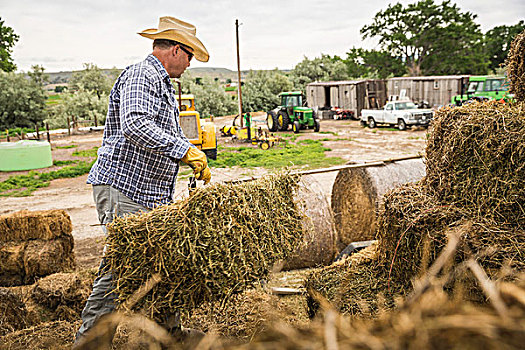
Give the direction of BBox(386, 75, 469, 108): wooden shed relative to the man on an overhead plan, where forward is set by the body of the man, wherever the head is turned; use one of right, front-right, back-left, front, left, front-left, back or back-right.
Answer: front-left

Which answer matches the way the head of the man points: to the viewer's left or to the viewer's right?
to the viewer's right

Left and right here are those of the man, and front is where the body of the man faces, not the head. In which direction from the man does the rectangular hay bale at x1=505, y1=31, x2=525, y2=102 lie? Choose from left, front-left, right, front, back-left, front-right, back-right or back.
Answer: front

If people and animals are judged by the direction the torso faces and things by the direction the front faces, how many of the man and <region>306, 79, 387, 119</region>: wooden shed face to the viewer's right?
1

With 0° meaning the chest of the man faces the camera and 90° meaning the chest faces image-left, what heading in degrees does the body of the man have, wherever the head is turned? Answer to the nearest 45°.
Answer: approximately 270°

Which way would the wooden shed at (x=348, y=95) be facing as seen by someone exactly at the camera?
facing the viewer and to the left of the viewer

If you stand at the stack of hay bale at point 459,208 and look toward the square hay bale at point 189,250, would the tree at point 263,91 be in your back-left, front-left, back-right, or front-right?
back-right

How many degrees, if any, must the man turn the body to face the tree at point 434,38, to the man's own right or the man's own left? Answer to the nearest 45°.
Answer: approximately 45° to the man's own left

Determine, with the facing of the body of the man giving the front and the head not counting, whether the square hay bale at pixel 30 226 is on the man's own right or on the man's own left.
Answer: on the man's own left

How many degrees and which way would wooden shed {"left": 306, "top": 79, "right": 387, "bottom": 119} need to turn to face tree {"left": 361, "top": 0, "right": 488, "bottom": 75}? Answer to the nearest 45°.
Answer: approximately 180°

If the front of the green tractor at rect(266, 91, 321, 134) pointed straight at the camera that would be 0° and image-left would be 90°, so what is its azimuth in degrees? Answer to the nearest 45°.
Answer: approximately 315°
